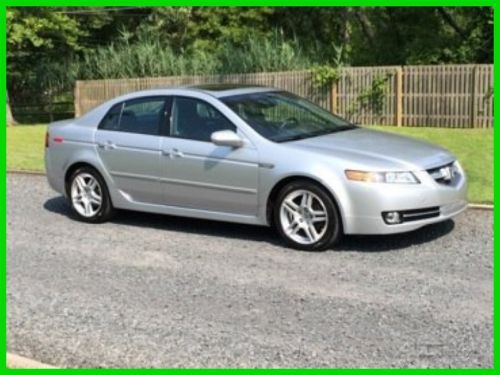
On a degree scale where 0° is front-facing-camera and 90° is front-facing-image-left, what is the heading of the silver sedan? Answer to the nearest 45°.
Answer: approximately 315°

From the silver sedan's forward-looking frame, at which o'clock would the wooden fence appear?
The wooden fence is roughly at 8 o'clock from the silver sedan.
